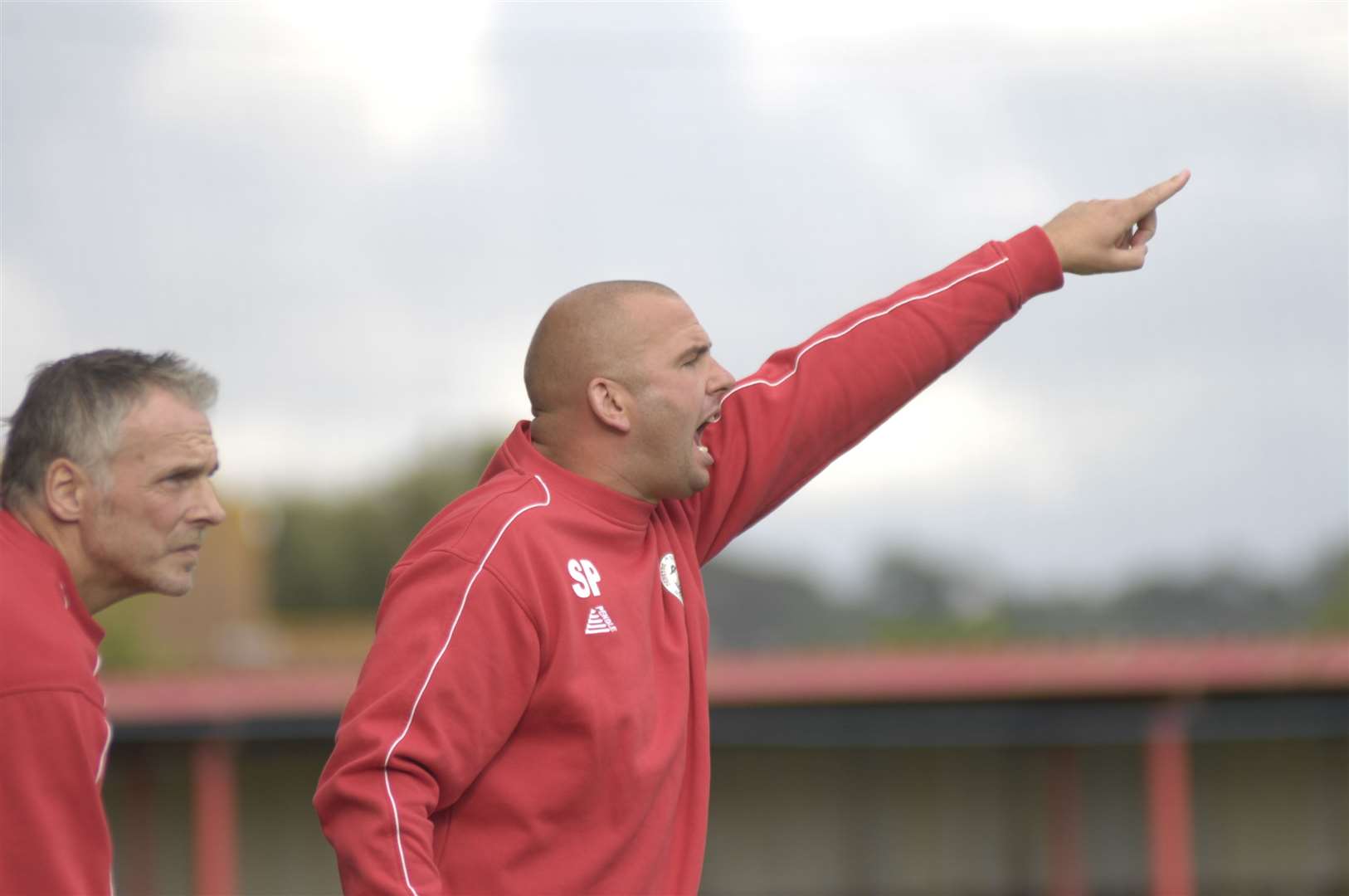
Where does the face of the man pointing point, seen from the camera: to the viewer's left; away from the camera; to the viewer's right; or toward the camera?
to the viewer's right

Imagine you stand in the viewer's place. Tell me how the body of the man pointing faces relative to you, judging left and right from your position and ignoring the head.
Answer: facing the viewer and to the right of the viewer
